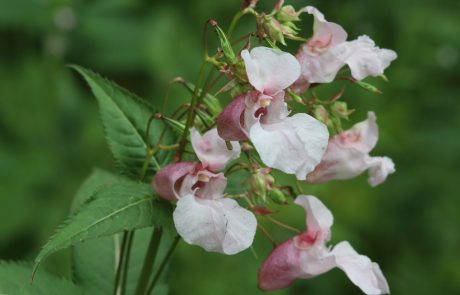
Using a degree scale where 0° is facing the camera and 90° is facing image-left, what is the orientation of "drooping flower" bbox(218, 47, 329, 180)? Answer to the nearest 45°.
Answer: approximately 315°
